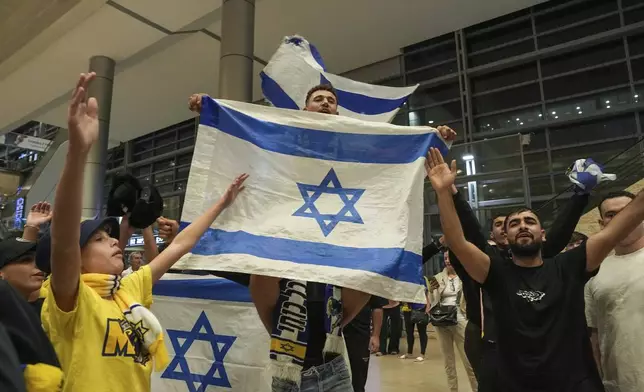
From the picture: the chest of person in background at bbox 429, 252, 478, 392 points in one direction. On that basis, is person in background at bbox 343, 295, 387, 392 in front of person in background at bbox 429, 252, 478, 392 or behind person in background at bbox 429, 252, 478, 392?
in front

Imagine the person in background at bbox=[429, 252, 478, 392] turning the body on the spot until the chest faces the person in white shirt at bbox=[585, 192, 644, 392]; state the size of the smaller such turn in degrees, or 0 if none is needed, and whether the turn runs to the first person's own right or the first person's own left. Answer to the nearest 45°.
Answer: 0° — they already face them

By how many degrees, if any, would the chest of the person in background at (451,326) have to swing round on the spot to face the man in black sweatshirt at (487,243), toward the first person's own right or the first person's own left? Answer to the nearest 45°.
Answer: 0° — they already face them

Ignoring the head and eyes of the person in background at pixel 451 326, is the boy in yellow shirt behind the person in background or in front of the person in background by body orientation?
in front

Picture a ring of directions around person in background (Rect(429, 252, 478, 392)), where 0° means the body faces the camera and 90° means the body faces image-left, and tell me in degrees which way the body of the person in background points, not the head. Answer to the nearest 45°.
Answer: approximately 0°

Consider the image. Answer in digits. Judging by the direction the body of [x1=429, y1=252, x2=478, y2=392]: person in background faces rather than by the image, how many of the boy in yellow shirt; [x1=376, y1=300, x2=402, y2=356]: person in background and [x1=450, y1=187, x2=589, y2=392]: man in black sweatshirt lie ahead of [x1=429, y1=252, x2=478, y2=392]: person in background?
2
